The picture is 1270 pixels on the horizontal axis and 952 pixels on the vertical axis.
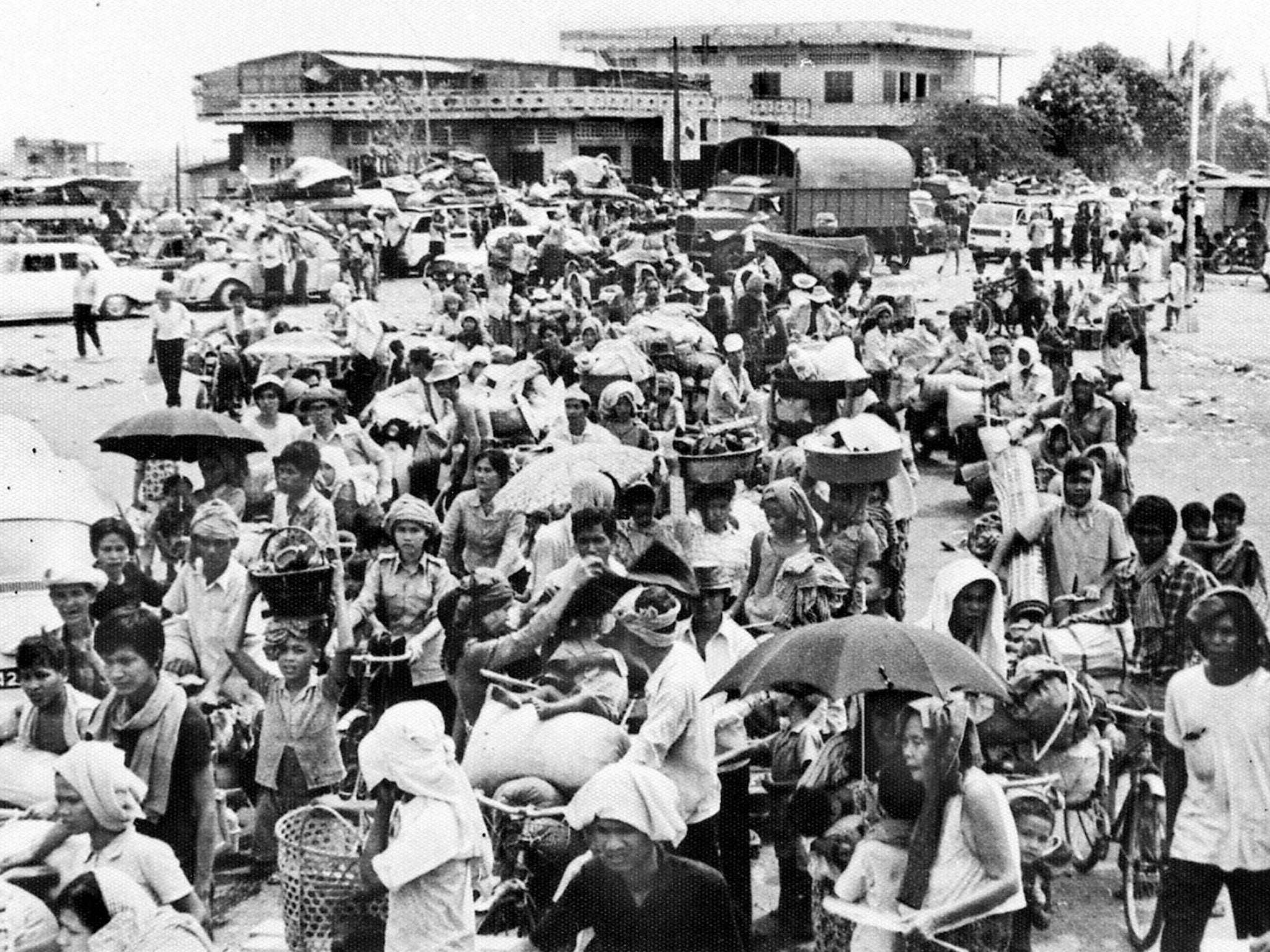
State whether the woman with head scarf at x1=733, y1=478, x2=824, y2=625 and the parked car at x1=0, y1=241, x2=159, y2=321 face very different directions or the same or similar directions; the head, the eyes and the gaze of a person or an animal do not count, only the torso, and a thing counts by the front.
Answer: very different directions

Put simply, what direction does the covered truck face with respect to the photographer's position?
facing the viewer and to the left of the viewer

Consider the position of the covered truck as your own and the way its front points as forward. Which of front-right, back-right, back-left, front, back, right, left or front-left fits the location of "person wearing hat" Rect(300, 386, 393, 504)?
front-left

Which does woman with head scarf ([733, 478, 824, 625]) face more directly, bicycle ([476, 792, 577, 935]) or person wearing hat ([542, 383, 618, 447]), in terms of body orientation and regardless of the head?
the bicycle

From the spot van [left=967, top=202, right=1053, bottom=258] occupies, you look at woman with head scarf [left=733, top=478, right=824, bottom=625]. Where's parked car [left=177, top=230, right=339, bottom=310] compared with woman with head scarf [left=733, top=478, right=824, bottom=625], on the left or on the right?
right

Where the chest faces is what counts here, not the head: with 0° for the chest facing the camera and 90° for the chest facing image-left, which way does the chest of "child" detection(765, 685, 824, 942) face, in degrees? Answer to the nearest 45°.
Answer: approximately 45°

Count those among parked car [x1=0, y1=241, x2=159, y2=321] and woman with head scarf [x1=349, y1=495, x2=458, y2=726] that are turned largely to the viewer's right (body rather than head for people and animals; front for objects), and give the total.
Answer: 1
